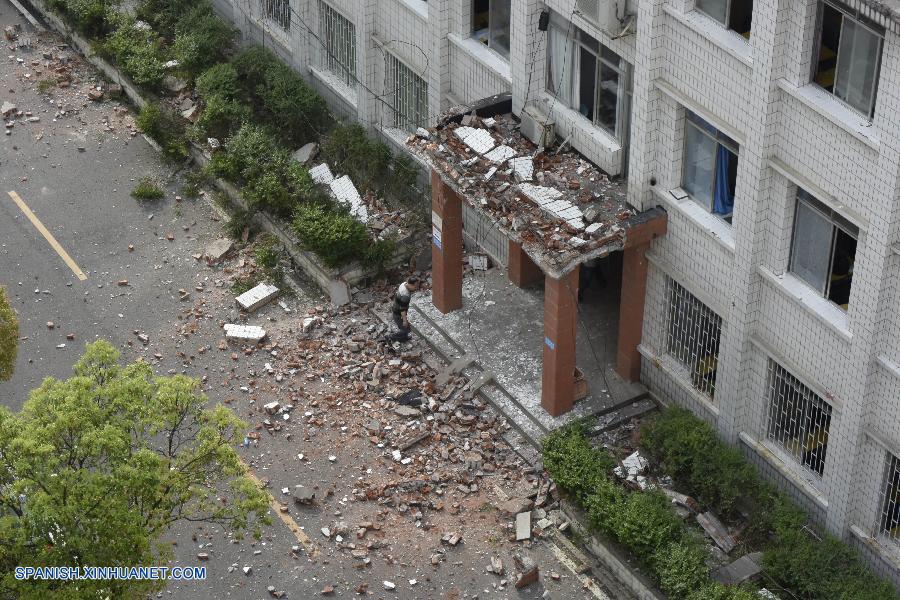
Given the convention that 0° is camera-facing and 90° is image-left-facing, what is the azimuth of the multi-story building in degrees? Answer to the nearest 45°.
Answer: approximately 45°

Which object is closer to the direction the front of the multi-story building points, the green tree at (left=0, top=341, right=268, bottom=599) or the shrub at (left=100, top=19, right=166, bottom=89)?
the green tree

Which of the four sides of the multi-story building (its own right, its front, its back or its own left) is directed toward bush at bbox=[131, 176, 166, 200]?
right

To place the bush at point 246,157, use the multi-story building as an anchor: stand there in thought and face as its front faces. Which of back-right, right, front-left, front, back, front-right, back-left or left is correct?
right

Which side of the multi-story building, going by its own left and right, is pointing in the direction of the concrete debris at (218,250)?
right

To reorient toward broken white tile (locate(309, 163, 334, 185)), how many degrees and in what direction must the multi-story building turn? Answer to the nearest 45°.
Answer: approximately 90° to its right

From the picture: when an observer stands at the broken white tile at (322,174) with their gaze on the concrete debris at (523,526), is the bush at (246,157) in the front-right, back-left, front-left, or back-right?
back-right

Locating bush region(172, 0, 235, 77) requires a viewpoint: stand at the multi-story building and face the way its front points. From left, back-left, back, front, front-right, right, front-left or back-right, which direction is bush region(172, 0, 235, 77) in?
right

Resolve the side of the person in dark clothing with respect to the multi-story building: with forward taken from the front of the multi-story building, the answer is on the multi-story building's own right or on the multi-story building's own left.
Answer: on the multi-story building's own right

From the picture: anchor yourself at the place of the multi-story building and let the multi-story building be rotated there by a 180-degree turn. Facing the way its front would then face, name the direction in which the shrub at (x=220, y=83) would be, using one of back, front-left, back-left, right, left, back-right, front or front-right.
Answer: left

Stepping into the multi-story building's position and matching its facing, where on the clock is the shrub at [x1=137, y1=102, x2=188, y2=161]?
The shrub is roughly at 3 o'clock from the multi-story building.
